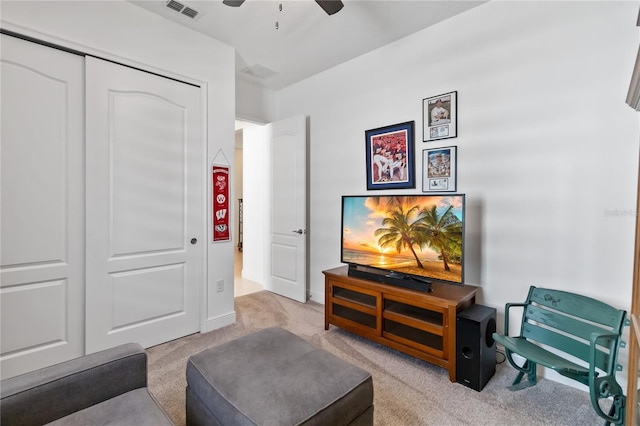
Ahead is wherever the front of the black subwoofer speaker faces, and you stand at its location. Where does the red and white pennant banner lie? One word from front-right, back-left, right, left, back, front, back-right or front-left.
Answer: front-right

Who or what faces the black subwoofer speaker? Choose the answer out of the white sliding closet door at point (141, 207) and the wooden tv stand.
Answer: the white sliding closet door

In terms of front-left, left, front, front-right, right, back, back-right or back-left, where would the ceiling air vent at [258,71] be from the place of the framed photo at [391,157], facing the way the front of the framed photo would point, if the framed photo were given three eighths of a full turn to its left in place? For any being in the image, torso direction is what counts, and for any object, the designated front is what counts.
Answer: back

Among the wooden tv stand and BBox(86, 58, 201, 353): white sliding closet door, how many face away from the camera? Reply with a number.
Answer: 0

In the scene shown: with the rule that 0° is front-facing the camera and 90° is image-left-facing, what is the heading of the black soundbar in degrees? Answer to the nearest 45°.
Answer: approximately 45°

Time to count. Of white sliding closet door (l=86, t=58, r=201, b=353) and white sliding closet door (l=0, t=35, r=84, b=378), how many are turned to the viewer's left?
0

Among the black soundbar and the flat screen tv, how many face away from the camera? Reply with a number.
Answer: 0

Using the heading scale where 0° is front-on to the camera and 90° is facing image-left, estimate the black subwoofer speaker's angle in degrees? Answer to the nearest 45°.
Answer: approximately 45°

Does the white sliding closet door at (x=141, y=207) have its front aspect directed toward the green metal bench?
yes

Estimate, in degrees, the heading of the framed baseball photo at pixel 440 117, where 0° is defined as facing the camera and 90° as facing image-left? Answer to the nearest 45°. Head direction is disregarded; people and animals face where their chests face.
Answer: approximately 45°
